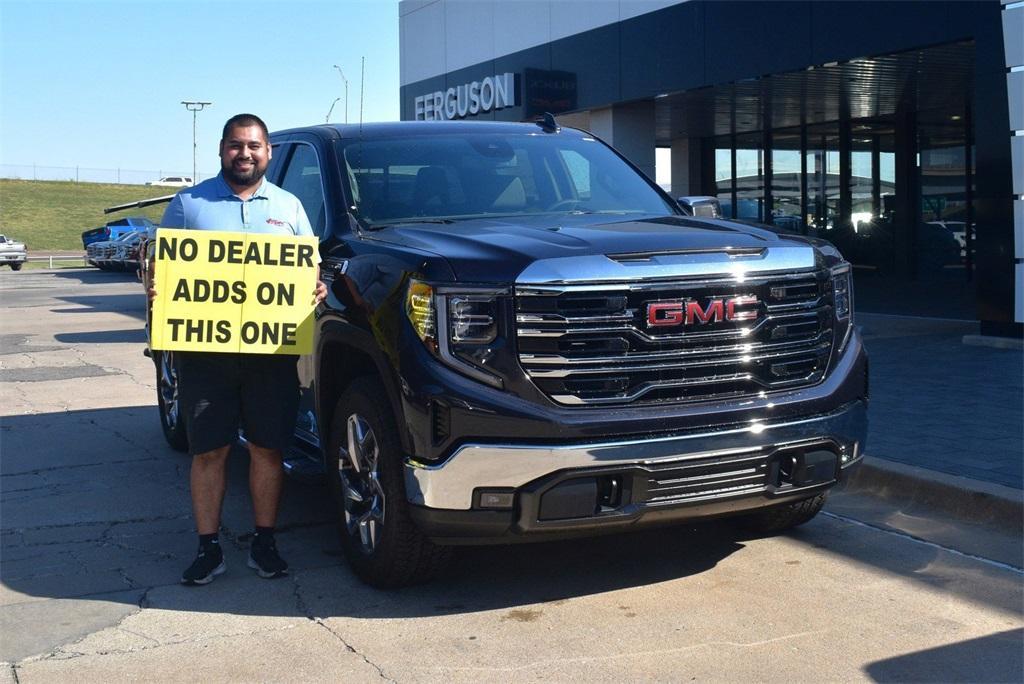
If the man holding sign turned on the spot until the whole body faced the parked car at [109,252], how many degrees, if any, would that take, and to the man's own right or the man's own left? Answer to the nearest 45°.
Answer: approximately 180°

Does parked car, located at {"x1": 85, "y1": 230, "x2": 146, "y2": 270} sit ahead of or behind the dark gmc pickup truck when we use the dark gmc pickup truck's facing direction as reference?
behind

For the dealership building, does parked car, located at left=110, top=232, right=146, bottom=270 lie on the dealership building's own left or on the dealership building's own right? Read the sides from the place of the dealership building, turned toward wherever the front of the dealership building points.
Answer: on the dealership building's own right

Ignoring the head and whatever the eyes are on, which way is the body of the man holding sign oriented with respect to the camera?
toward the camera

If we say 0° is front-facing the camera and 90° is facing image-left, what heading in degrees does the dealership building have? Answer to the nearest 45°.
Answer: approximately 45°

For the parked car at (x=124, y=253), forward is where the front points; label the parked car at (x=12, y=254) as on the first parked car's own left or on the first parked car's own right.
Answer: on the first parked car's own right

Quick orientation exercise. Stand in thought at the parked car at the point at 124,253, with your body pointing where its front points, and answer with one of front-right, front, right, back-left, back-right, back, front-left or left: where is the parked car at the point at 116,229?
back-right

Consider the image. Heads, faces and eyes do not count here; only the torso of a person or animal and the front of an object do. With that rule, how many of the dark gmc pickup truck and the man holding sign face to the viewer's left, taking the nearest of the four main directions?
0

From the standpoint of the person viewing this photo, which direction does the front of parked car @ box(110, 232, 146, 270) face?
facing the viewer and to the left of the viewer

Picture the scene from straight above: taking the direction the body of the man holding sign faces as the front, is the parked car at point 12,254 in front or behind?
behind

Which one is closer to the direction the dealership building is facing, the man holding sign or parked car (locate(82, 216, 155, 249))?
the man holding sign

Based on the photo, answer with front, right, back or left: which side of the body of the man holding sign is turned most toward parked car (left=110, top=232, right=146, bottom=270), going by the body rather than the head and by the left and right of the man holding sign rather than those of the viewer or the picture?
back
